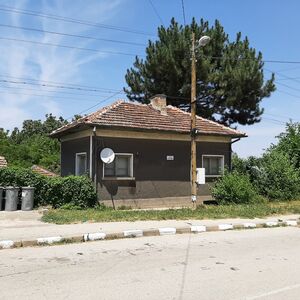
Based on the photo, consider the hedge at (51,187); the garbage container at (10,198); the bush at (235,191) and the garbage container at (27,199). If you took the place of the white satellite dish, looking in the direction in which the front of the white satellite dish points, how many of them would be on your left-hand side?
1

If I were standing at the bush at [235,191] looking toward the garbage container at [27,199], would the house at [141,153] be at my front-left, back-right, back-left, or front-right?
front-right

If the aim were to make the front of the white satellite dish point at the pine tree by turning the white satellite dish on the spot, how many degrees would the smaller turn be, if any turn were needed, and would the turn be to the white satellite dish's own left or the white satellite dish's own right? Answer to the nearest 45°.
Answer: approximately 135° to the white satellite dish's own left

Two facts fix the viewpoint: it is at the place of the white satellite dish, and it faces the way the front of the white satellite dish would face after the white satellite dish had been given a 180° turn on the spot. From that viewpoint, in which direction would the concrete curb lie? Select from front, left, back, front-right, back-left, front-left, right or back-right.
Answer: back

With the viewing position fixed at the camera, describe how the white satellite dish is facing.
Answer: facing the viewer

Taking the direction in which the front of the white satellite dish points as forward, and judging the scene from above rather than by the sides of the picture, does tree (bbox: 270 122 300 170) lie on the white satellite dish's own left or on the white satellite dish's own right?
on the white satellite dish's own left

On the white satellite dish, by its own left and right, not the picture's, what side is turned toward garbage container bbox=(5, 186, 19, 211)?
right

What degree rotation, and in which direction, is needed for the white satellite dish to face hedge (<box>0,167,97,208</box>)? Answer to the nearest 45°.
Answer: approximately 90° to its right

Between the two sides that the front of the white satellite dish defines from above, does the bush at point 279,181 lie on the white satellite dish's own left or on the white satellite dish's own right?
on the white satellite dish's own left

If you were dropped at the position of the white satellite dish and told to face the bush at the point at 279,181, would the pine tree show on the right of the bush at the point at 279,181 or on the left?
left

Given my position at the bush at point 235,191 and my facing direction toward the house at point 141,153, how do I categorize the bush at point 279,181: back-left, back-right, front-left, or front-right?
back-right
